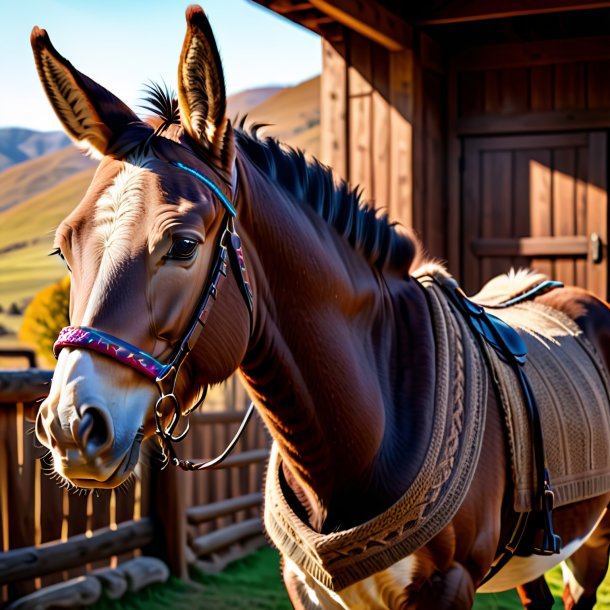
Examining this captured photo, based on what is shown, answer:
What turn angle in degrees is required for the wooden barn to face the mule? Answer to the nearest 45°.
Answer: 0° — it already faces it

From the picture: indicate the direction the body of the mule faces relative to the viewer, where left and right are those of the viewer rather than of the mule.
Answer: facing the viewer and to the left of the viewer

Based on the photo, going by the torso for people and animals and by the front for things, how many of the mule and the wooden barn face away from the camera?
0

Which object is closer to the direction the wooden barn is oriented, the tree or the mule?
the mule

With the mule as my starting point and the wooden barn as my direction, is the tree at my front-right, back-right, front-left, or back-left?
front-left

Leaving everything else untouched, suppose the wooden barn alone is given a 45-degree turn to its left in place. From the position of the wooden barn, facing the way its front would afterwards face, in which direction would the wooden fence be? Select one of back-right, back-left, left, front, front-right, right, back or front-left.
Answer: right

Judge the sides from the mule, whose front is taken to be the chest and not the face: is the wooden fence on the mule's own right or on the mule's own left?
on the mule's own right

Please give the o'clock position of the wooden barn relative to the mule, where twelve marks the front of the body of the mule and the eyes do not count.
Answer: The wooden barn is roughly at 5 o'clock from the mule.

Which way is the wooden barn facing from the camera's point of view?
toward the camera
